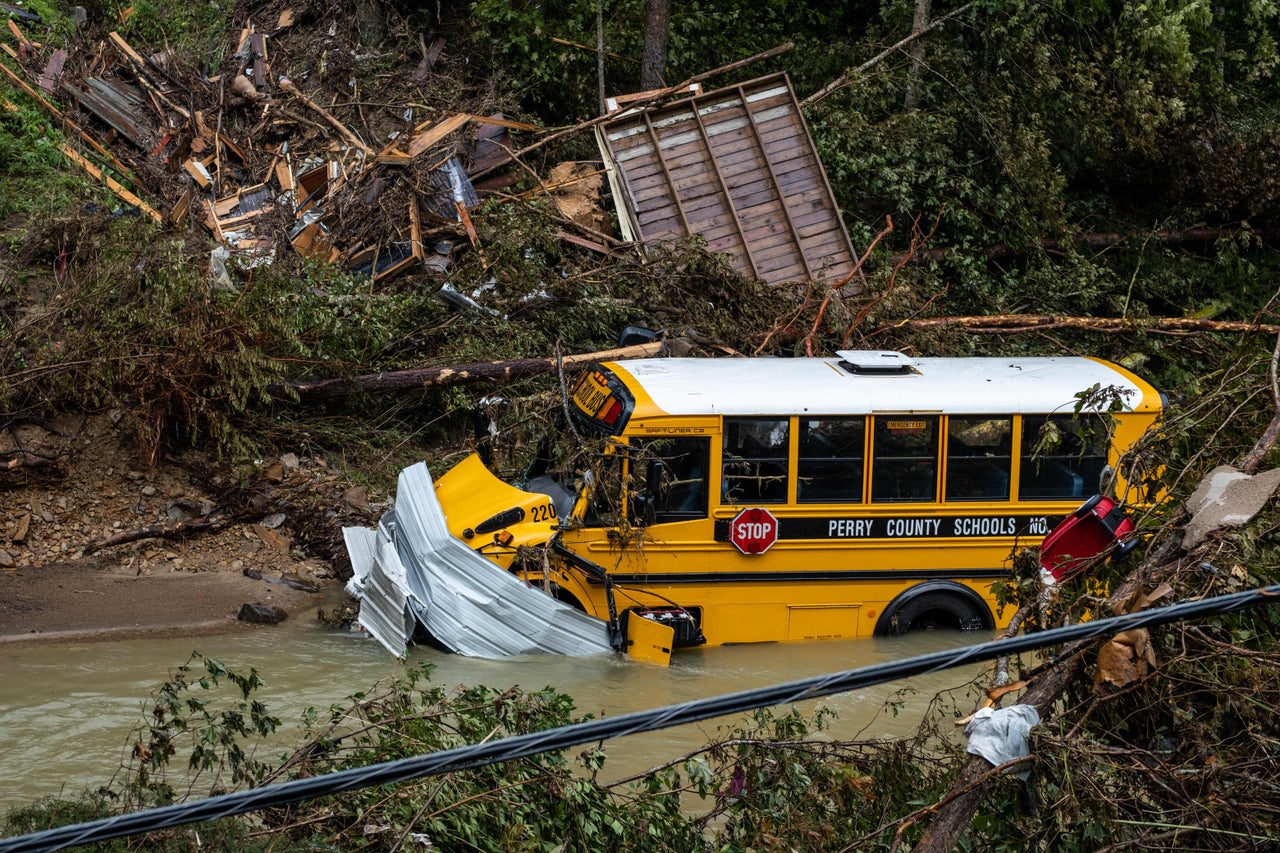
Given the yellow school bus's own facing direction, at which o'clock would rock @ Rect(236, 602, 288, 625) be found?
The rock is roughly at 12 o'clock from the yellow school bus.

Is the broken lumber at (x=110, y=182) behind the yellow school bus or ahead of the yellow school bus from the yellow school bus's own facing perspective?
ahead

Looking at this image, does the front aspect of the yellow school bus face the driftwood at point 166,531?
yes

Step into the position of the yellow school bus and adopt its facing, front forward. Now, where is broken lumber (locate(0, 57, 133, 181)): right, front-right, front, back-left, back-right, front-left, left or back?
front-right

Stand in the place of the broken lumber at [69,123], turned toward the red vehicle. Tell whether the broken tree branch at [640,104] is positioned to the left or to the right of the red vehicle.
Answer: left

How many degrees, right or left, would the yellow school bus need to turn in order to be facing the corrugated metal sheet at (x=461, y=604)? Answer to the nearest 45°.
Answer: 0° — it already faces it

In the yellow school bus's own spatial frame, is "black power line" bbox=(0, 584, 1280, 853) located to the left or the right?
on its left

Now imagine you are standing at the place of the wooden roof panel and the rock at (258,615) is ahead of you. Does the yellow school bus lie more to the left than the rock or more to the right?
left

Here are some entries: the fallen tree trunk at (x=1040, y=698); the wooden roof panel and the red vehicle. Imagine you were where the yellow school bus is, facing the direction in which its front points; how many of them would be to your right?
1

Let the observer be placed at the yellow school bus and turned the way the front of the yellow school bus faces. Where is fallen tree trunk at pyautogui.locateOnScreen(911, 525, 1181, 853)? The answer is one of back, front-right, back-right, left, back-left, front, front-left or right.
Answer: left

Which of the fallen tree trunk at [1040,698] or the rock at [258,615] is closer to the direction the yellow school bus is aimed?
the rock

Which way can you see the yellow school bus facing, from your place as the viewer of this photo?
facing to the left of the viewer

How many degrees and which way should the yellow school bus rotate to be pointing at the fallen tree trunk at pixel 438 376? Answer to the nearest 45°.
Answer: approximately 45° to its right

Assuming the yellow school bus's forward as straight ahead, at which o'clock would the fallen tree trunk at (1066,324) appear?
The fallen tree trunk is roughly at 4 o'clock from the yellow school bus.

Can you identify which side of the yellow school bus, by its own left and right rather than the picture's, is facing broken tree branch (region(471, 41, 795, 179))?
right

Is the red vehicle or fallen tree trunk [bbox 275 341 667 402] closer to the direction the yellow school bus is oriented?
the fallen tree trunk

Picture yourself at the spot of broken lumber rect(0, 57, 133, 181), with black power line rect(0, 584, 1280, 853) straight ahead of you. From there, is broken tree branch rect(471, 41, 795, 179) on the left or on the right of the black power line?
left
